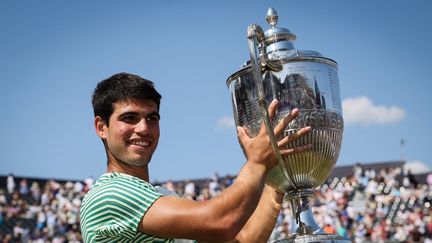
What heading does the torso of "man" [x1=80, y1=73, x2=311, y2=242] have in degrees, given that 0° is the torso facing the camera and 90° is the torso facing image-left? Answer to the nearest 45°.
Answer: approximately 270°
